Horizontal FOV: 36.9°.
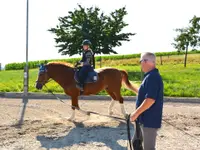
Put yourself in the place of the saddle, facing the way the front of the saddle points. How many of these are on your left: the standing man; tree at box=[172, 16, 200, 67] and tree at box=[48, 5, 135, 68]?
1

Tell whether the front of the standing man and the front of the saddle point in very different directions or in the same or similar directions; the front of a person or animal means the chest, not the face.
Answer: same or similar directions

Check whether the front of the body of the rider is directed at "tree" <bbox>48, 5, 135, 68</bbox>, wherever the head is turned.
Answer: no

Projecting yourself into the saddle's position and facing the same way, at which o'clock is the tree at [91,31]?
The tree is roughly at 3 o'clock from the saddle.

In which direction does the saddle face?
to the viewer's left

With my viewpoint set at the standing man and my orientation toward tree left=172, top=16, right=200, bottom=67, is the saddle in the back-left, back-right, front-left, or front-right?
front-left

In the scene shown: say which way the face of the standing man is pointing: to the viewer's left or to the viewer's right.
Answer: to the viewer's left

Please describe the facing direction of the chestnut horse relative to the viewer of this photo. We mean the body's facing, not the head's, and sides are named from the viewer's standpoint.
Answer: facing to the left of the viewer

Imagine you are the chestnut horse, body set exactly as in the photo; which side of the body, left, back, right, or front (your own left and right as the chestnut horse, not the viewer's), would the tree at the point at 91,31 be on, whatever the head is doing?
right

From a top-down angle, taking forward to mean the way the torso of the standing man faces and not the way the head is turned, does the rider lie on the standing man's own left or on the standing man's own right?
on the standing man's own right

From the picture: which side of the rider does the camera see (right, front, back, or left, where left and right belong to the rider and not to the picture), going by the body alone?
left

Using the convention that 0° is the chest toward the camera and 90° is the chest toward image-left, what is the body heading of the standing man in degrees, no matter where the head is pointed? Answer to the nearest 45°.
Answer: approximately 90°

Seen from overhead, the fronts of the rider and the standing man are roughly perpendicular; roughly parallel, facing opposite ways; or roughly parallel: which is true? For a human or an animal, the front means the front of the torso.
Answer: roughly parallel
